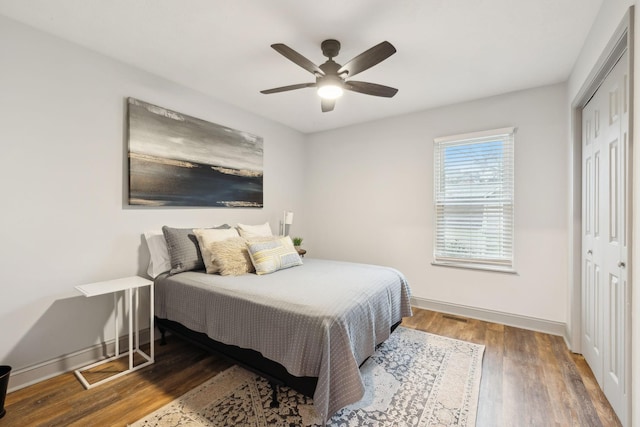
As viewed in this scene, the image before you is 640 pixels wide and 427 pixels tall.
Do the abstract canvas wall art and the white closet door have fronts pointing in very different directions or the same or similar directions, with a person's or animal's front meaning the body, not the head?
very different directions

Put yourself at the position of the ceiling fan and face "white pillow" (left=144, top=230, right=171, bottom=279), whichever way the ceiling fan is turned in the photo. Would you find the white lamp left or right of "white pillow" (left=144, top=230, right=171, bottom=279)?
right

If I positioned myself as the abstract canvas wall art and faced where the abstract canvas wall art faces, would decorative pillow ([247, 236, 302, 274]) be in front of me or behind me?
in front

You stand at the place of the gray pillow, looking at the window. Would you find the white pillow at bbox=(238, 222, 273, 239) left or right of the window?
left

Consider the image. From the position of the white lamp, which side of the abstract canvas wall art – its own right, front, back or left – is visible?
left

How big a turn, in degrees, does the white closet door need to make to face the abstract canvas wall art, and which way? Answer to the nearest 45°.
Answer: approximately 45° to its left

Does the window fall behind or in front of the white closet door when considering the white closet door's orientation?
in front

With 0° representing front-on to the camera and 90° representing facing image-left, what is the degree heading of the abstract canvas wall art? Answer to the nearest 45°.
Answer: approximately 315°

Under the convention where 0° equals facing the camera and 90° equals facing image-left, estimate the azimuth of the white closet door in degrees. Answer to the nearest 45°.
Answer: approximately 90°

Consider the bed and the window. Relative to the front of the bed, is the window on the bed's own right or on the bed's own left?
on the bed's own left

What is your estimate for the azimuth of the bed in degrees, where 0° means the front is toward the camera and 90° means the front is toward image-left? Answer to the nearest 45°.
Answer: approximately 315°

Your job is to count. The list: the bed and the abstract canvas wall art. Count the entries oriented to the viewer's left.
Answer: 0

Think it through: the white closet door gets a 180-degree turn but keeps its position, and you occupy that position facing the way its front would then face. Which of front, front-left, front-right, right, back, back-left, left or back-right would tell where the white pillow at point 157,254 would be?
back-right

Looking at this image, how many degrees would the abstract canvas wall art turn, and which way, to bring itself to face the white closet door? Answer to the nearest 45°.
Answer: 0° — it already faces it

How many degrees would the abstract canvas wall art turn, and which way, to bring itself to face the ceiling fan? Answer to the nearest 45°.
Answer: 0° — it already faces it
